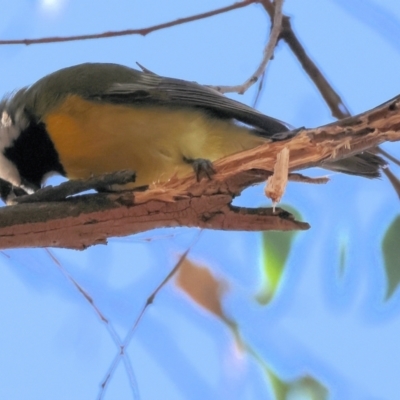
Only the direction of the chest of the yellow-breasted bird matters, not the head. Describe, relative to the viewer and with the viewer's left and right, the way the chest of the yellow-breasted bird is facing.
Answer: facing to the left of the viewer
